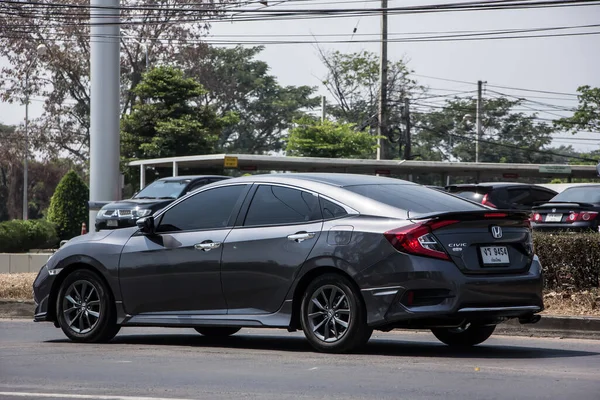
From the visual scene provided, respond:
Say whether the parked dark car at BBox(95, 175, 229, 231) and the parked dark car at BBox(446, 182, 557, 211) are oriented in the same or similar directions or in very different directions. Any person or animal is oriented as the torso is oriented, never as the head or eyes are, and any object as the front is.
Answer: very different directions

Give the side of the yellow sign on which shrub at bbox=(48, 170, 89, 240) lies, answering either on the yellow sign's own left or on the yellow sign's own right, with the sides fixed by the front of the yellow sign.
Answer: on the yellow sign's own right

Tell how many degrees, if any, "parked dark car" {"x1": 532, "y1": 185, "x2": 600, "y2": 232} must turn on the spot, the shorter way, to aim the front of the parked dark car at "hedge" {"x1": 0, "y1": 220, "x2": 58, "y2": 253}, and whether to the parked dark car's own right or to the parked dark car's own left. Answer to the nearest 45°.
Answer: approximately 135° to the parked dark car's own left

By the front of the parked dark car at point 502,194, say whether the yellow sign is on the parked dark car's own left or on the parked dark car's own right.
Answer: on the parked dark car's own left

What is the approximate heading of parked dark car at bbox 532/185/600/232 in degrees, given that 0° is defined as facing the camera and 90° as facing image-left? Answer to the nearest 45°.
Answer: approximately 225°

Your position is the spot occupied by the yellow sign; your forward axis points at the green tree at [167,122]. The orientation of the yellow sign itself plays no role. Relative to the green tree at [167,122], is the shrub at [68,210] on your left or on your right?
left

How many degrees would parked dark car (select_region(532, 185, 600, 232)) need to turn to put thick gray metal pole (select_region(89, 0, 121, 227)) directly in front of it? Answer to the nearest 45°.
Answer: approximately 135° to its left

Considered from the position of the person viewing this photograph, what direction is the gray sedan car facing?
facing away from the viewer and to the left of the viewer

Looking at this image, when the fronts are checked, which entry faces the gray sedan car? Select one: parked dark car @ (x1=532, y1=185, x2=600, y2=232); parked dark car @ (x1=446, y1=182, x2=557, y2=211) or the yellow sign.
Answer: the yellow sign

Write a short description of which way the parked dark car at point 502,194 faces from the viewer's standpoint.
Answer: facing away from the viewer and to the right of the viewer
